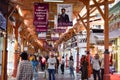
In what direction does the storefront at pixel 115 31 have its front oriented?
to the viewer's left

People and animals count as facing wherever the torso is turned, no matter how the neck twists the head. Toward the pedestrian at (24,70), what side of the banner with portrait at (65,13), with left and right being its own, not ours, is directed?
front

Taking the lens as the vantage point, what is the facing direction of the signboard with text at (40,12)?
facing the viewer

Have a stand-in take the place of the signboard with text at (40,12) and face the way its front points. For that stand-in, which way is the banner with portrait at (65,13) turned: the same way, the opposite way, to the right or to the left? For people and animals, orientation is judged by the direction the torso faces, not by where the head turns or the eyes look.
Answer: the same way

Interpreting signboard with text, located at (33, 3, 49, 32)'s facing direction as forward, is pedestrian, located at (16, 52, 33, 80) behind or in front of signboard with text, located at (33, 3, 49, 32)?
in front

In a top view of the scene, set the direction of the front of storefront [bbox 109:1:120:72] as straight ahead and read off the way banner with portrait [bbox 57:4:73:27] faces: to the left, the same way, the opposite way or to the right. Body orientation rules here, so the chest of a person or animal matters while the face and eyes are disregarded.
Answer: to the left

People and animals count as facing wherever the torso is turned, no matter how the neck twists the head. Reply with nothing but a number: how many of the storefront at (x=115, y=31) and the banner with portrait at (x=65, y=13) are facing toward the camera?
1

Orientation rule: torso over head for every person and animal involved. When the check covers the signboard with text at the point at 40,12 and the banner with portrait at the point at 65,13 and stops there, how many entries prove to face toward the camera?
2

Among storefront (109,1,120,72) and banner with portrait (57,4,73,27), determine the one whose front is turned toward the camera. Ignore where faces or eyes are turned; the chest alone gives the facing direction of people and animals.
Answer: the banner with portrait

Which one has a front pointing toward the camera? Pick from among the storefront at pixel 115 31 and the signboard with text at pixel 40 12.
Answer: the signboard with text

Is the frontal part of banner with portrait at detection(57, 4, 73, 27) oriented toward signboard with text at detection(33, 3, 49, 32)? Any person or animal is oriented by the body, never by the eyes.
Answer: no

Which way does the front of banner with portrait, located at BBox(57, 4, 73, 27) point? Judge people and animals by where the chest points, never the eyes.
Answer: toward the camera

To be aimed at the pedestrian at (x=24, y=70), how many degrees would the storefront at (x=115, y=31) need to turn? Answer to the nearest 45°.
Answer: approximately 90° to its left

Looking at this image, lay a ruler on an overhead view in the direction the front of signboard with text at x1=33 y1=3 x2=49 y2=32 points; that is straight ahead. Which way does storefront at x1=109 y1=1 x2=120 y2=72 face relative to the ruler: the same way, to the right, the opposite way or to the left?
to the right
